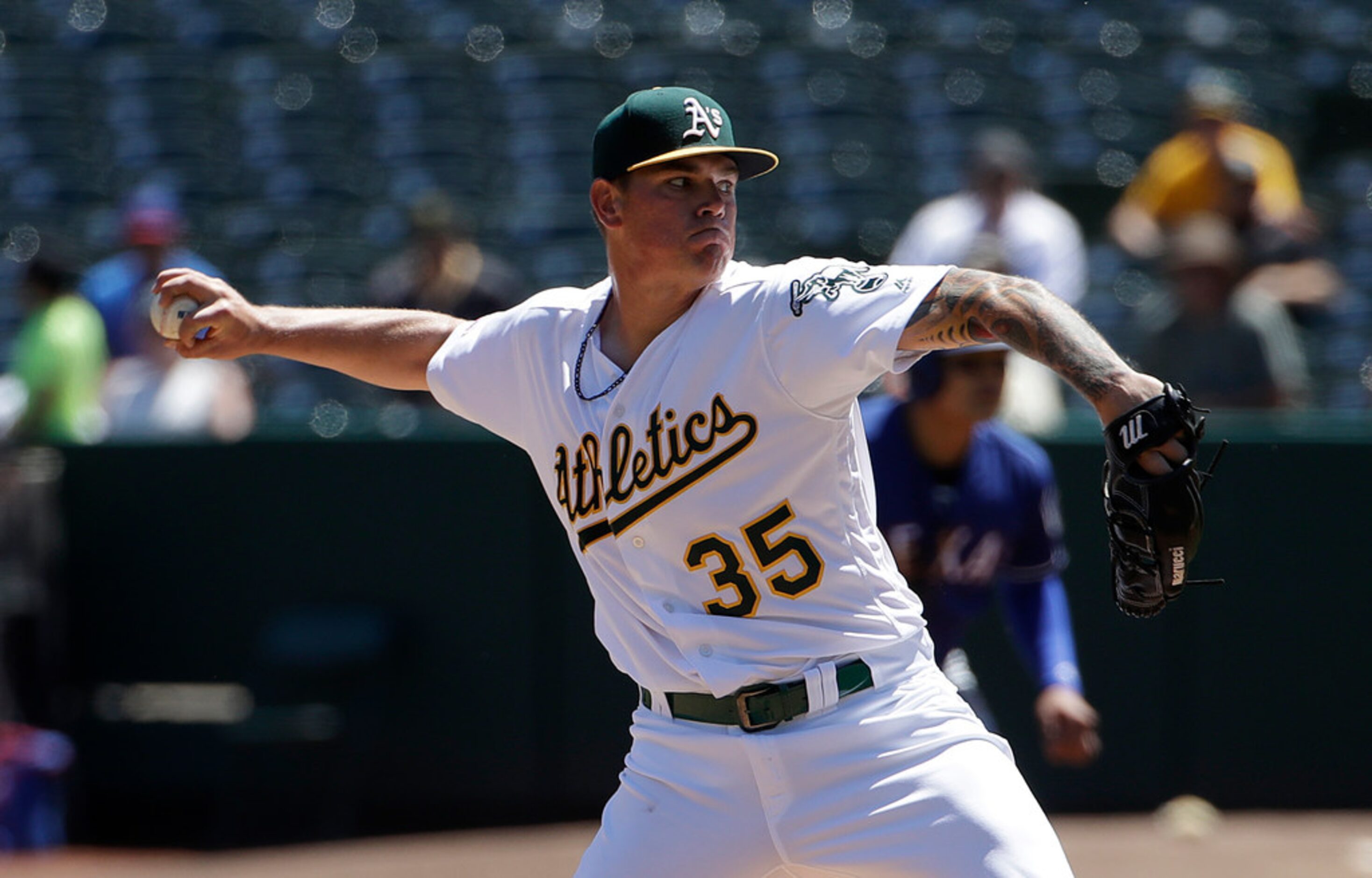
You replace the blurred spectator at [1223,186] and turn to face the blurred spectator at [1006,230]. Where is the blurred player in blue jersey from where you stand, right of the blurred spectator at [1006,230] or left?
left

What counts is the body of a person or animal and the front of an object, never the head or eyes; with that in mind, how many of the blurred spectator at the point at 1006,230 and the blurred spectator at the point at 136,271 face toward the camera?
2

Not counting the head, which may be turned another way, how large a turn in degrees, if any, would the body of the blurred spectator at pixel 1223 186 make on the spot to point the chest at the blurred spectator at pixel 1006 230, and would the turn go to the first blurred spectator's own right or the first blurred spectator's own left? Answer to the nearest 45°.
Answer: approximately 90° to the first blurred spectator's own right

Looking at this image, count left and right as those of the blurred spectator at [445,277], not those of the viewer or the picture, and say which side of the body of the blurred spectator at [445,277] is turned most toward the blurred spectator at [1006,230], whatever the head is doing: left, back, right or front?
left

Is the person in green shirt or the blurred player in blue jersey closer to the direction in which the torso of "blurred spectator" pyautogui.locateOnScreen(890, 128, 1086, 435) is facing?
the blurred player in blue jersey

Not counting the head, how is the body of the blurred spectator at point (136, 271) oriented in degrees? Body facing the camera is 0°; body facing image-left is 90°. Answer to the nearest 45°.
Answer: approximately 0°

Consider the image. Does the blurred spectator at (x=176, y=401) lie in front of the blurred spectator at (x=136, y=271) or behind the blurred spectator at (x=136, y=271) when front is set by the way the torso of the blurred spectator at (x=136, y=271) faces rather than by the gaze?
in front

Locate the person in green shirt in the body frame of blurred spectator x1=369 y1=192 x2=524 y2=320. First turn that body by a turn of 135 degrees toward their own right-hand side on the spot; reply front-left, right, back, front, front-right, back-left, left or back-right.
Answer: front-left
